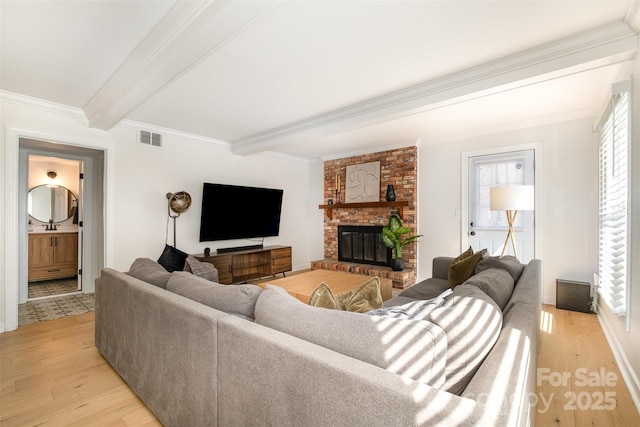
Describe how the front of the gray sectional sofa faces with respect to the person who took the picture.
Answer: facing away from the viewer and to the right of the viewer

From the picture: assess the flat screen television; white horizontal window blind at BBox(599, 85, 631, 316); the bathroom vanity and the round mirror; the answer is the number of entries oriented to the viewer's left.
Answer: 1

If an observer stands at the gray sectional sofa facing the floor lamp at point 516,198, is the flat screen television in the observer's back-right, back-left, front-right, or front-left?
front-left

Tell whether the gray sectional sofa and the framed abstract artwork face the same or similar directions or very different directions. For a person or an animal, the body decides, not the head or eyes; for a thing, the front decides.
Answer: very different directions

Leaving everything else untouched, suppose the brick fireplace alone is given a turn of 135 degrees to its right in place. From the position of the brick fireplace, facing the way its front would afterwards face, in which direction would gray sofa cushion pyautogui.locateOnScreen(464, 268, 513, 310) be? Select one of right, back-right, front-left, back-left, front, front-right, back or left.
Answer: back

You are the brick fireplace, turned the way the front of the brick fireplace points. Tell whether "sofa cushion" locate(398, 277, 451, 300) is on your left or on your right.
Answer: on your left

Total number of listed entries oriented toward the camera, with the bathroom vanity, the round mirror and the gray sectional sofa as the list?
2

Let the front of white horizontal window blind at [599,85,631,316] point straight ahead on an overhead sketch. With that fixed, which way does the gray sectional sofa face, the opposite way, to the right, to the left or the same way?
to the right

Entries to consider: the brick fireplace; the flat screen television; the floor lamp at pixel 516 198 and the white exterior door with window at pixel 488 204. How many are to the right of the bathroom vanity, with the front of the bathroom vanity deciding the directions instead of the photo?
0

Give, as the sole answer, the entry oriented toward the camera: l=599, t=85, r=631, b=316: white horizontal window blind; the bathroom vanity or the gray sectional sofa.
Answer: the bathroom vanity

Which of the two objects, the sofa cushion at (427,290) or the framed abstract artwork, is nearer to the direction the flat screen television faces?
the sofa cushion

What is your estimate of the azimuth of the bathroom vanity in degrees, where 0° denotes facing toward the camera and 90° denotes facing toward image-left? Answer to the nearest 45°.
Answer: approximately 0°

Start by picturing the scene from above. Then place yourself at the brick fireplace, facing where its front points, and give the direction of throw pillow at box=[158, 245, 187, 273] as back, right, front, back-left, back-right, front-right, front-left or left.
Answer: front

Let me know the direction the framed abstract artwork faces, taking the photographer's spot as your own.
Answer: facing the viewer and to the left of the viewer

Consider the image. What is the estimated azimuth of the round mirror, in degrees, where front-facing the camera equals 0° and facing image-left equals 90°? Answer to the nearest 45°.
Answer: approximately 0°
